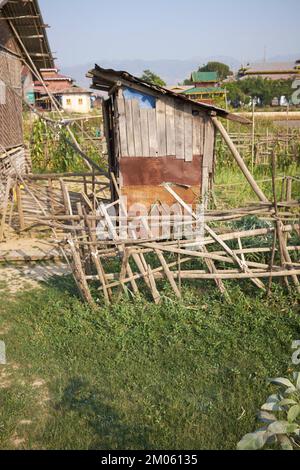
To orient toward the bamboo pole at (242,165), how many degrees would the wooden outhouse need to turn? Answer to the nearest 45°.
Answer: approximately 135° to its left

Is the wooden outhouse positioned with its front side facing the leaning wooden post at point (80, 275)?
no

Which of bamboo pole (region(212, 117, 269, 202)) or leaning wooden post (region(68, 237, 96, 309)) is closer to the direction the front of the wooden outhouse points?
the leaning wooden post

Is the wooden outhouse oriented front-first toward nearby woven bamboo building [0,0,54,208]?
no

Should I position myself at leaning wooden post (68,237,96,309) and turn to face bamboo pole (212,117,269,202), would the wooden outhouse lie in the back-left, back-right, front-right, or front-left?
front-left
